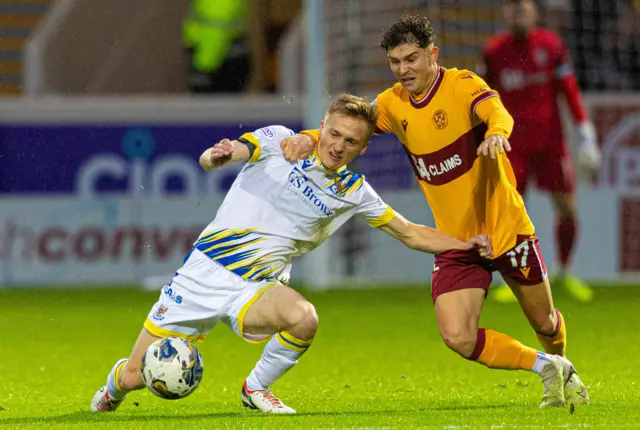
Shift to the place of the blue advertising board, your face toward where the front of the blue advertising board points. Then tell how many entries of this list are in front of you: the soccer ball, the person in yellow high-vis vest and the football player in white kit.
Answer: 2

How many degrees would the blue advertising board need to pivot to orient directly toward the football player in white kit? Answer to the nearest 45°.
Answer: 0° — it already faces them

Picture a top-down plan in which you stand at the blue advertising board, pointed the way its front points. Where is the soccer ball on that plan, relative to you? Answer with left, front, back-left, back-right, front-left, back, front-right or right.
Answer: front

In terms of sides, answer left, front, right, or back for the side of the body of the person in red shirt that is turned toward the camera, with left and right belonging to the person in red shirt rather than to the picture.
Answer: front

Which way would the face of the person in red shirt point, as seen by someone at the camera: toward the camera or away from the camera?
toward the camera

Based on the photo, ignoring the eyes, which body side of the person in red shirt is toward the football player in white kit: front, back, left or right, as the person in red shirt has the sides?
front

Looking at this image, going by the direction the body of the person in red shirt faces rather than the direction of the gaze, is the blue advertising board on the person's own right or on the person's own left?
on the person's own right

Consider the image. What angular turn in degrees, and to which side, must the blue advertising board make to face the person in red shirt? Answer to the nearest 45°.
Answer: approximately 45° to its left

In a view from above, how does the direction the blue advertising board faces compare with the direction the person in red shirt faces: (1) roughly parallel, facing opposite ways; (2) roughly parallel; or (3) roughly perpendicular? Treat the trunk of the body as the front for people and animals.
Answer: roughly parallel

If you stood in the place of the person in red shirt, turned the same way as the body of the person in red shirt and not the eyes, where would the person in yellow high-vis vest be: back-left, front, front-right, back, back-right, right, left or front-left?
back-right

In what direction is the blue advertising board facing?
toward the camera

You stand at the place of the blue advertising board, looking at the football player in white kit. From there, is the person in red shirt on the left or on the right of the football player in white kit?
left

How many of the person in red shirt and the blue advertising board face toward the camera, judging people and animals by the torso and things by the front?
2
